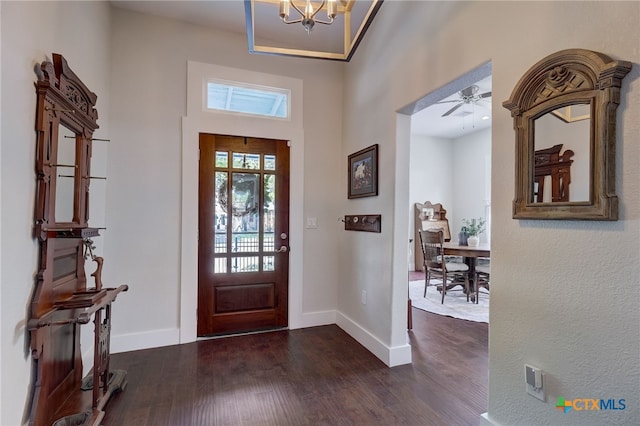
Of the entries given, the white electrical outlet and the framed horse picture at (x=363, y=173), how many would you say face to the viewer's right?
0

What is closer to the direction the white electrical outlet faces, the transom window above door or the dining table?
the transom window above door

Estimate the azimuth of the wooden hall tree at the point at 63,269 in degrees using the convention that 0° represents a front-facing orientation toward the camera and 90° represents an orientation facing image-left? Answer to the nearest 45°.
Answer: approximately 315°

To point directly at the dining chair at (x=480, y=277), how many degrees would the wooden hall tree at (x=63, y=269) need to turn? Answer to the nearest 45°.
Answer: approximately 45° to its left

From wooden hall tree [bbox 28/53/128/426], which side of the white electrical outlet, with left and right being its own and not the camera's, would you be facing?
front

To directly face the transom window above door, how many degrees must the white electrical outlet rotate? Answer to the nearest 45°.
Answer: approximately 45° to its right

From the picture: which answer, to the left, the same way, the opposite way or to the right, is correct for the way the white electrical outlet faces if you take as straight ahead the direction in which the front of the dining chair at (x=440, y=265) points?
the opposite way

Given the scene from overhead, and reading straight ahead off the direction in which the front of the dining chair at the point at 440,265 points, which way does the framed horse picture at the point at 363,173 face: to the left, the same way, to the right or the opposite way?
the opposite way

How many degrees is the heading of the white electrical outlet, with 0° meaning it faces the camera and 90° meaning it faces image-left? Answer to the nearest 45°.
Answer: approximately 45°

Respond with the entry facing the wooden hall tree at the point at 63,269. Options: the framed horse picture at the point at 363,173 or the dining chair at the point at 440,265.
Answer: the framed horse picture

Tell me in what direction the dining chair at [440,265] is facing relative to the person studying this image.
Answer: facing away from the viewer and to the right of the viewer

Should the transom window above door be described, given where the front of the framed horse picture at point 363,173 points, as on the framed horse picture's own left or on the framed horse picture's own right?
on the framed horse picture's own right

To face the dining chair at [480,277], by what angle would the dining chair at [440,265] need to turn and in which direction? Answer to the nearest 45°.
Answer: approximately 45° to its right

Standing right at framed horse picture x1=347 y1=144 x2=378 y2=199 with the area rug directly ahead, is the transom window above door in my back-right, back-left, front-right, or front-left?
back-left
